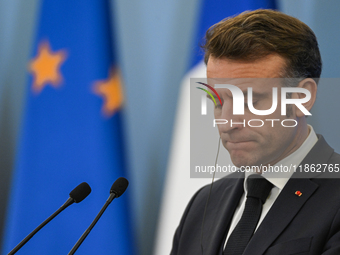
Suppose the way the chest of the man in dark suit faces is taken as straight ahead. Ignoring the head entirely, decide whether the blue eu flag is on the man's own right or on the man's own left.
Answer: on the man's own right

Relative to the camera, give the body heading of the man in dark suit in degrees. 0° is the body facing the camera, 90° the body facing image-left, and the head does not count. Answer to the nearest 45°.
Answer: approximately 45°
